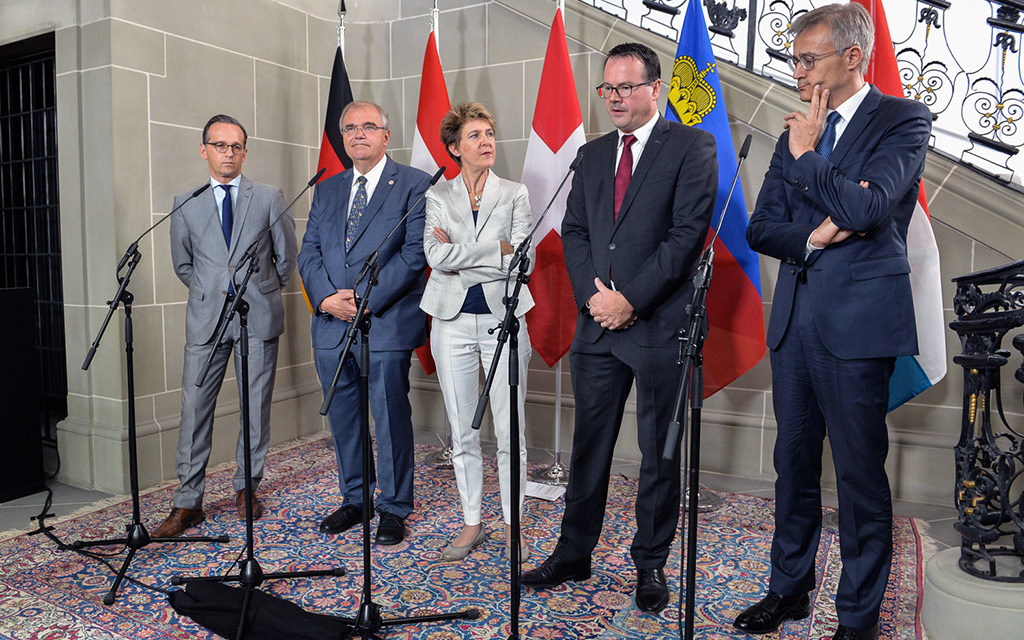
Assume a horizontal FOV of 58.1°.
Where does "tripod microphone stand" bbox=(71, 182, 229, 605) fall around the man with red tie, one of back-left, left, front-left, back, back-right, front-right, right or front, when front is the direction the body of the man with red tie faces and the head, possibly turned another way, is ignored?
front-right

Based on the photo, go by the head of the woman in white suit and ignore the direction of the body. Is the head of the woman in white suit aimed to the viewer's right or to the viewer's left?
to the viewer's right

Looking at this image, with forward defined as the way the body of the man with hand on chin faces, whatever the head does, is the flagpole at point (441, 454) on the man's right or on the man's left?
on the man's right

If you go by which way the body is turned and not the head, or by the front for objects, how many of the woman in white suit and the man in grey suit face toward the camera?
2

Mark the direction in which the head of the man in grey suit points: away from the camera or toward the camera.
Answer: toward the camera

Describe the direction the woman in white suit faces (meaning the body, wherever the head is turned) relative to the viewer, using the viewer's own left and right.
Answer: facing the viewer

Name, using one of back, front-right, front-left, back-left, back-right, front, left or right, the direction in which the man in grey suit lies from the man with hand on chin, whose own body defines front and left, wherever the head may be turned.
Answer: front-right

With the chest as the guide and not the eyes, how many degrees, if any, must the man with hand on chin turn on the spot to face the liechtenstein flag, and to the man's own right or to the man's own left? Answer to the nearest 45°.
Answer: approximately 135° to the man's own right

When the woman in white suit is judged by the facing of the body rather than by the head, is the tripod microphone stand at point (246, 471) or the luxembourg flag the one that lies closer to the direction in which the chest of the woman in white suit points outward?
the tripod microphone stand

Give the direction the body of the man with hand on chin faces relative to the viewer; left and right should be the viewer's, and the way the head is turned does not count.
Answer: facing the viewer and to the left of the viewer

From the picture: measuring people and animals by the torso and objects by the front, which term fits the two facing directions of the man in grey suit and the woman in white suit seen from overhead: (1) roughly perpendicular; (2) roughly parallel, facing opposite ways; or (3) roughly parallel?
roughly parallel

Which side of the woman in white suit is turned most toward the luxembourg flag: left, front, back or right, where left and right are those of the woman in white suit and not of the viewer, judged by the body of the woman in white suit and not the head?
left

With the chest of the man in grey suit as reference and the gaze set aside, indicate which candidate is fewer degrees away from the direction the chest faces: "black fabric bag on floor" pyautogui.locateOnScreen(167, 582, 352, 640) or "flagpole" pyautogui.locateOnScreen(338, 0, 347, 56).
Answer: the black fabric bag on floor

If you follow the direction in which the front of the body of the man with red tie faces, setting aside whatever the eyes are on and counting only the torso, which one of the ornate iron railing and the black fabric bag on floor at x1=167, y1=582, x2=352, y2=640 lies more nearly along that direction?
the black fabric bag on floor

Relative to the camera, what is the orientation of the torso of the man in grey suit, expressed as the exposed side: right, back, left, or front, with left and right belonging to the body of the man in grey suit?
front

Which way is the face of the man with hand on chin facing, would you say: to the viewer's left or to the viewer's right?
to the viewer's left

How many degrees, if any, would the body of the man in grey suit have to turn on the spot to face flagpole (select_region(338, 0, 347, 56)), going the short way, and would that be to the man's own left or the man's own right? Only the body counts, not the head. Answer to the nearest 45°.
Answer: approximately 135° to the man's own left

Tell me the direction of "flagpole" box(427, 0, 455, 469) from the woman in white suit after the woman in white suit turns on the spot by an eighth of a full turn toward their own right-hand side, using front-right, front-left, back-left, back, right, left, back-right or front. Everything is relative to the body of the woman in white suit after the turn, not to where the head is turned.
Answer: back-right

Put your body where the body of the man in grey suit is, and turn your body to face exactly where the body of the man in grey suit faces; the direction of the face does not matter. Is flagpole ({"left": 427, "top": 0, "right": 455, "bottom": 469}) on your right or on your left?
on your left
